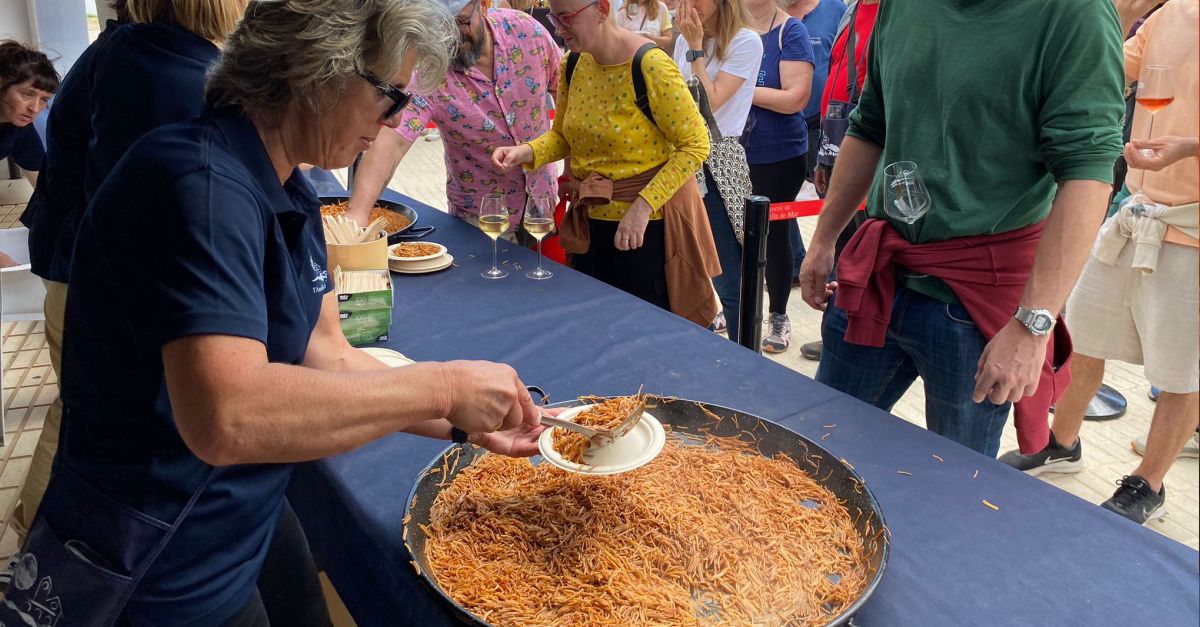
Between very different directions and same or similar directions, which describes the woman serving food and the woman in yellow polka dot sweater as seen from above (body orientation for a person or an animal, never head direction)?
very different directions

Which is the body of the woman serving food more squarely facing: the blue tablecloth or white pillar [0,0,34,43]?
the blue tablecloth

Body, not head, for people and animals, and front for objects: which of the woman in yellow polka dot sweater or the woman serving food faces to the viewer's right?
the woman serving food

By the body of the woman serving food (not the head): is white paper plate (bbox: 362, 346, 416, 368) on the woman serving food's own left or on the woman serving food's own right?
on the woman serving food's own left

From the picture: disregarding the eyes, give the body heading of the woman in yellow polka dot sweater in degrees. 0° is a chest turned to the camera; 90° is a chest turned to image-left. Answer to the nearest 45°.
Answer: approximately 45°

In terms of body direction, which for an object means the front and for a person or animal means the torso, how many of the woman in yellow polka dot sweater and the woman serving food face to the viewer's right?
1

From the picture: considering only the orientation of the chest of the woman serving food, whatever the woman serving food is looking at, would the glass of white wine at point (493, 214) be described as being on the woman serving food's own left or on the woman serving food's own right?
on the woman serving food's own left

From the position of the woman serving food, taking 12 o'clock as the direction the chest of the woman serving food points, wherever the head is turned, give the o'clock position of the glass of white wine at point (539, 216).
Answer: The glass of white wine is roughly at 10 o'clock from the woman serving food.

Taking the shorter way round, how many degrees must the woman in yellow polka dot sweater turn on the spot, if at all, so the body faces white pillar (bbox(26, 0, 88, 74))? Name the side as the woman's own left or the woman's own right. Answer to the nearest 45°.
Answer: approximately 90° to the woman's own right

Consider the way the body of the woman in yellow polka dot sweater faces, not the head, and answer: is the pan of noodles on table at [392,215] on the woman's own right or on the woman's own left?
on the woman's own right

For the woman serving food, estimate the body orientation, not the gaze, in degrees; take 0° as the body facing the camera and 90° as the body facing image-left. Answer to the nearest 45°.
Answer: approximately 270°
